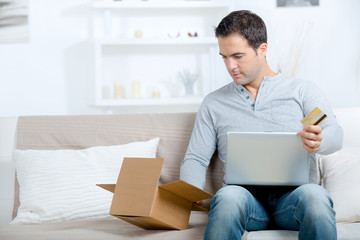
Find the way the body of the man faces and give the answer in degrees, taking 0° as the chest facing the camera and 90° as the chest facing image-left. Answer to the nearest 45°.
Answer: approximately 0°

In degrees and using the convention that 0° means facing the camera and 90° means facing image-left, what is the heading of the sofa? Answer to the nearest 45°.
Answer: approximately 0°

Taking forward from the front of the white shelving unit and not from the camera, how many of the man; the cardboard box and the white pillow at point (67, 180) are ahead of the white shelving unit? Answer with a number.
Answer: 3

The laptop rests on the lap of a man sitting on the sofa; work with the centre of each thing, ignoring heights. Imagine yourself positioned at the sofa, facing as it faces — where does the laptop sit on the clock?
The laptop is roughly at 10 o'clock from the sofa.

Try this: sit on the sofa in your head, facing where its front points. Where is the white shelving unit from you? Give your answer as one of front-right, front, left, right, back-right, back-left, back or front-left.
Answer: back

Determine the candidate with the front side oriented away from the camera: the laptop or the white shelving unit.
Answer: the laptop

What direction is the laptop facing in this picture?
away from the camera

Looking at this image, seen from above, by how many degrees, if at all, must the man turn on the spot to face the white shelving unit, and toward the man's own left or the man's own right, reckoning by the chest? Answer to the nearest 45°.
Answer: approximately 135° to the man's own right

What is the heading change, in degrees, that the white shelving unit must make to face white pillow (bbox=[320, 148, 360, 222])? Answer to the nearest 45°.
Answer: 0° — it already faces it
